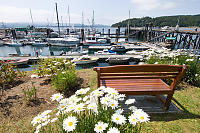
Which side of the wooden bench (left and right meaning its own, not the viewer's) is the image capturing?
back

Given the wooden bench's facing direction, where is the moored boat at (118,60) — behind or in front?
in front

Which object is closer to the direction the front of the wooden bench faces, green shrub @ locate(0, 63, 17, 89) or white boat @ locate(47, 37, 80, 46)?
the white boat
